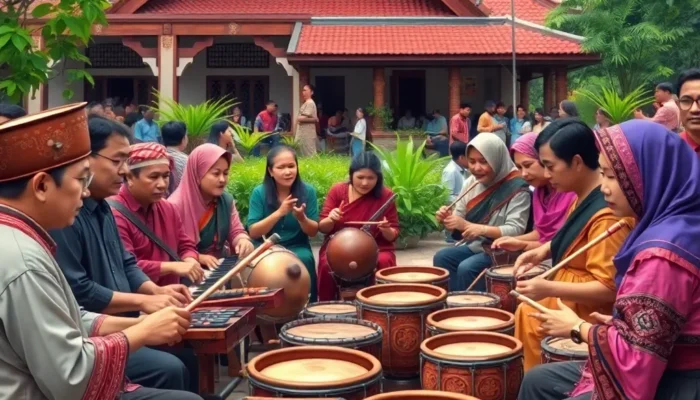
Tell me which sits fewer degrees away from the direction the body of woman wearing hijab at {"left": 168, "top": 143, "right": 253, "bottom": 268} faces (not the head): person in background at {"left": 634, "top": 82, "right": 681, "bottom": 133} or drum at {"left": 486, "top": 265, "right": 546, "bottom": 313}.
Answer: the drum

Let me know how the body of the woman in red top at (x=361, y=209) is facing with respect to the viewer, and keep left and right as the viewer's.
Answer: facing the viewer

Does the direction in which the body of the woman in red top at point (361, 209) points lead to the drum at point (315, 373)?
yes

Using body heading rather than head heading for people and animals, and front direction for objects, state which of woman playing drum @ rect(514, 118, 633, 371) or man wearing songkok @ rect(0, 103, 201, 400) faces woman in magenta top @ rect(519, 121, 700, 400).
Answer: the man wearing songkok

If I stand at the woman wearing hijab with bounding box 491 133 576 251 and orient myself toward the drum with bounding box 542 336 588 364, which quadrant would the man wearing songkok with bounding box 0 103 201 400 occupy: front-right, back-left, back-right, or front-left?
front-right

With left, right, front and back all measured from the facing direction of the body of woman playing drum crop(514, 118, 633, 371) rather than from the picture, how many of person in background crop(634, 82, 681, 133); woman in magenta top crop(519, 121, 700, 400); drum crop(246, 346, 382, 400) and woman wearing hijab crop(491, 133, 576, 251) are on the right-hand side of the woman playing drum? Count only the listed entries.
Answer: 2

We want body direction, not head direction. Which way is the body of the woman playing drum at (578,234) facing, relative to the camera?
to the viewer's left

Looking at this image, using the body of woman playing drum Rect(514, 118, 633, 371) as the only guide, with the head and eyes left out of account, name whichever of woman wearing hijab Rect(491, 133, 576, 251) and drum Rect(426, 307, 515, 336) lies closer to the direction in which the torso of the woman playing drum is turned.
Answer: the drum

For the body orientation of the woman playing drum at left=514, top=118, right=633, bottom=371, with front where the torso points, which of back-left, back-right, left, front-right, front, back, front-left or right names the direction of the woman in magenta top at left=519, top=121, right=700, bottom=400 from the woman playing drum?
left

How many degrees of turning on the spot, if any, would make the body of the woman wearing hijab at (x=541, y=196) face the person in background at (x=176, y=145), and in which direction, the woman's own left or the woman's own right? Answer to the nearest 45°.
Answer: approximately 90° to the woman's own right

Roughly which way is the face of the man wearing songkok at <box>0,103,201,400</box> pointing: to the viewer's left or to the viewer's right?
to the viewer's right

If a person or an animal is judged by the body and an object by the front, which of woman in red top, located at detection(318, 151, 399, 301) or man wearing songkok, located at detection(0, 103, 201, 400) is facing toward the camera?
the woman in red top

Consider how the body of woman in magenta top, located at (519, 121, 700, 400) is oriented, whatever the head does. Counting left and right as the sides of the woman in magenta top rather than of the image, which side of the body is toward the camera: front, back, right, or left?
left

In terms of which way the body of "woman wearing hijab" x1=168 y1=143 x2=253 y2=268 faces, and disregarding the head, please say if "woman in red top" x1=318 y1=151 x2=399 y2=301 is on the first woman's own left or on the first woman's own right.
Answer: on the first woman's own left

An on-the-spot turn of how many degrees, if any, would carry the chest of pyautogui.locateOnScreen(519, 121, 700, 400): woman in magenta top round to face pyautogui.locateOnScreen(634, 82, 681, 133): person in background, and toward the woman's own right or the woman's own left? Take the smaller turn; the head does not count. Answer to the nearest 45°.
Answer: approximately 90° to the woman's own right

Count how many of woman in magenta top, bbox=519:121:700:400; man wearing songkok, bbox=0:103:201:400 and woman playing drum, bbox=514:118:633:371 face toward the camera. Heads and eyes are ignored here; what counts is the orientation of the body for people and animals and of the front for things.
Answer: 0

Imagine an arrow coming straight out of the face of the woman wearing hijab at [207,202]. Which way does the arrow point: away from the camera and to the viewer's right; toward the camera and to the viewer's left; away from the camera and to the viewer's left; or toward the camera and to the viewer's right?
toward the camera and to the viewer's right

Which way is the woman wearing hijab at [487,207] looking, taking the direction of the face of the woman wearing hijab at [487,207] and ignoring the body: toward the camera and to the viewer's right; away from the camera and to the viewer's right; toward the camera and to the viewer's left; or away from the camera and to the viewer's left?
toward the camera and to the viewer's left

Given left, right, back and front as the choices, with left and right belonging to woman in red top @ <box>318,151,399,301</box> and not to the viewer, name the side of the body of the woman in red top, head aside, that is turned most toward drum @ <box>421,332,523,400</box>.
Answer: front

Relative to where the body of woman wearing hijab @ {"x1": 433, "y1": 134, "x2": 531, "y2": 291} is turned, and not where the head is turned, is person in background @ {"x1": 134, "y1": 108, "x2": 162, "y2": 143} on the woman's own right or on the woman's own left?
on the woman's own right
